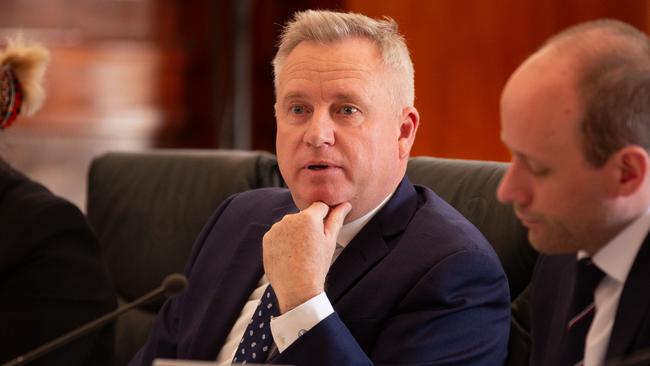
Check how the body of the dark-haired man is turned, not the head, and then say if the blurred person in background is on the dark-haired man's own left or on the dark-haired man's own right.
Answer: on the dark-haired man's own right

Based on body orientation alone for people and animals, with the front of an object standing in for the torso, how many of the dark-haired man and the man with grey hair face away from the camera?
0

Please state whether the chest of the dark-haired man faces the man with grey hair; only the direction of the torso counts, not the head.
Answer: no

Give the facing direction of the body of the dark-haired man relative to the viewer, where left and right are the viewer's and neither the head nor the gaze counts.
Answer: facing the viewer and to the left of the viewer

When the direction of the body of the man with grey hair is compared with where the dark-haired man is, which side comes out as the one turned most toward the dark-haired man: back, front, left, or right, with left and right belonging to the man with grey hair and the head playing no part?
left

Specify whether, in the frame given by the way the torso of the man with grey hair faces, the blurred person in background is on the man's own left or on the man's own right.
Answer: on the man's own right

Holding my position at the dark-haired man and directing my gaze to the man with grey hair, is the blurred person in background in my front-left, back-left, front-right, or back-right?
front-left

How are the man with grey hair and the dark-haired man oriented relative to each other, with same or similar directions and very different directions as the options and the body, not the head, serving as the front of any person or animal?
same or similar directions

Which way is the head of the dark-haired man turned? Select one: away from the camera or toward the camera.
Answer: toward the camera

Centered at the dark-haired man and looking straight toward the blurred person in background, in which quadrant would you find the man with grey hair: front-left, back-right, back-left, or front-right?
front-right
